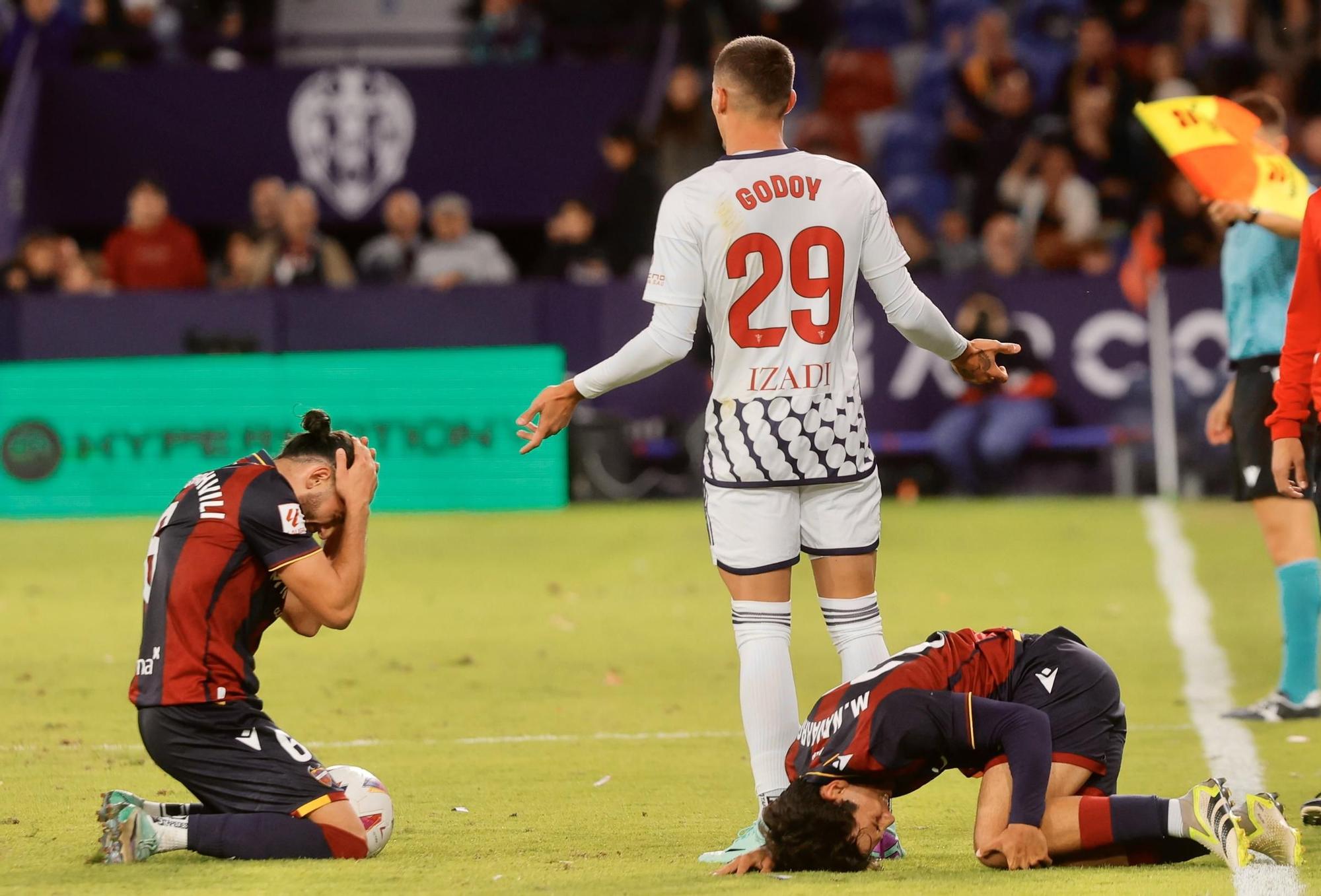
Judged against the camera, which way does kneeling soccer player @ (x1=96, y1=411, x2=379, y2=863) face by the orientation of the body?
to the viewer's right

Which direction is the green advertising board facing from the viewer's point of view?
toward the camera

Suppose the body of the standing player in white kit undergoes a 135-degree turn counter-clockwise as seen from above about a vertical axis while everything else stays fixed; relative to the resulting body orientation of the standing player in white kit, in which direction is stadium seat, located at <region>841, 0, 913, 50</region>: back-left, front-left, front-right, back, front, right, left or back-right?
back-right

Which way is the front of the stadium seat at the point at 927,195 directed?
toward the camera

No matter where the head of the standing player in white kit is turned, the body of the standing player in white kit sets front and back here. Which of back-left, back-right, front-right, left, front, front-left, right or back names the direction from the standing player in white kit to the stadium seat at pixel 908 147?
front

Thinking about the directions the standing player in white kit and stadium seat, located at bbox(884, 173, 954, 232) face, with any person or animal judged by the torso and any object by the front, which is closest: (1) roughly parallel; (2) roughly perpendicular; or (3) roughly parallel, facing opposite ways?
roughly parallel, facing opposite ways

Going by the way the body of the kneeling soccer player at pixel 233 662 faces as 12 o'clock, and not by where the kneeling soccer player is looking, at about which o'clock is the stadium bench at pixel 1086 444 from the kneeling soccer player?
The stadium bench is roughly at 10 o'clock from the kneeling soccer player.

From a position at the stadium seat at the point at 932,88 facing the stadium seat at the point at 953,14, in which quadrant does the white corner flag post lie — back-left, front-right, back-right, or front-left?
back-right

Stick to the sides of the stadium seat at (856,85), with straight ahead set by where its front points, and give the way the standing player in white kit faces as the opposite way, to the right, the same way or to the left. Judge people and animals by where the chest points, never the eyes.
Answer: the opposite way

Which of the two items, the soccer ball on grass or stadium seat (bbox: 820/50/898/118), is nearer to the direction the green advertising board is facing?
the soccer ball on grass

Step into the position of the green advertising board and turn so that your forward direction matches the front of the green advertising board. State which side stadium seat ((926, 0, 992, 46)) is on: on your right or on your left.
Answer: on your left

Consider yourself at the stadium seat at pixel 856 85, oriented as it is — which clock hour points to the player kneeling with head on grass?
The player kneeling with head on grass is roughly at 12 o'clock from the stadium seat.

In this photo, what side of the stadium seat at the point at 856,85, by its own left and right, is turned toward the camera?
front

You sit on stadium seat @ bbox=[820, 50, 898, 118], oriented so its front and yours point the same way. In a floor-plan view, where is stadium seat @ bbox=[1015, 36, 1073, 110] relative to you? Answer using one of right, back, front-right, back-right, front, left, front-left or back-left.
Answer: left

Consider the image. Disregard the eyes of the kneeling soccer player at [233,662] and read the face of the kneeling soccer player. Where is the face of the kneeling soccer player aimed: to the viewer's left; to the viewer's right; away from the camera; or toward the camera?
to the viewer's right

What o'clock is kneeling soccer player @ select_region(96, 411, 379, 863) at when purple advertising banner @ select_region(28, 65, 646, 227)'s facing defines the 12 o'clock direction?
The kneeling soccer player is roughly at 12 o'clock from the purple advertising banner.

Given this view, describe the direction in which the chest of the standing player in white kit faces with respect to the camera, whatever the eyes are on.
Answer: away from the camera

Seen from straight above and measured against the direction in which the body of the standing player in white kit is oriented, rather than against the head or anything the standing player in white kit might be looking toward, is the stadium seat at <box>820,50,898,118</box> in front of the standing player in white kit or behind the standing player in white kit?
in front
